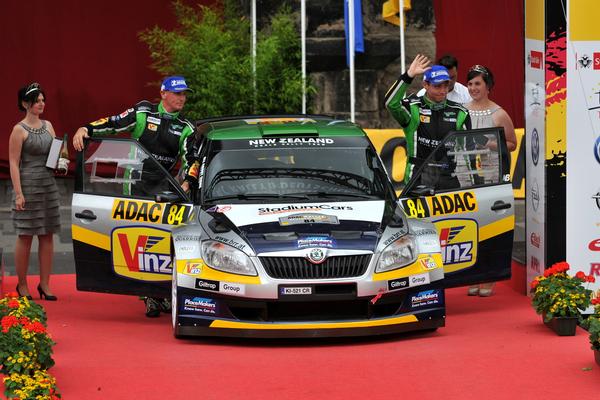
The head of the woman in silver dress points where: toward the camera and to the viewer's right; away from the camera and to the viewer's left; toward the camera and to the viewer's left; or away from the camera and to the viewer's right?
toward the camera and to the viewer's right

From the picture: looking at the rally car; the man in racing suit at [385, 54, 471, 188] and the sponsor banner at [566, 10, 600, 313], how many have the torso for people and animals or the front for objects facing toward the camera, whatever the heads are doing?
3

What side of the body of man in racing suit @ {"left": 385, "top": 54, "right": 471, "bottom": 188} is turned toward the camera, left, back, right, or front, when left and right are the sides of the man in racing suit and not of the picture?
front

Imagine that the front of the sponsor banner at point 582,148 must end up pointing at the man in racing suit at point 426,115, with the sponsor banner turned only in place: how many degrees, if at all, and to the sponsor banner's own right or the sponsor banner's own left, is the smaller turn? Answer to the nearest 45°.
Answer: approximately 90° to the sponsor banner's own right

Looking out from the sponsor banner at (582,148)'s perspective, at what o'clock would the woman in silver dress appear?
The woman in silver dress is roughly at 3 o'clock from the sponsor banner.

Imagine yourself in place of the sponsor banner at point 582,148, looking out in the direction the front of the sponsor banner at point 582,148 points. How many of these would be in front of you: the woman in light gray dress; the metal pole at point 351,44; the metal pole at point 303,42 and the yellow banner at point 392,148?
0

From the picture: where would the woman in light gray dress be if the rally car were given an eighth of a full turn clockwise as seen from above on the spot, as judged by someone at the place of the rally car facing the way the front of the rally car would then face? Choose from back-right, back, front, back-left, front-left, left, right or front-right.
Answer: back

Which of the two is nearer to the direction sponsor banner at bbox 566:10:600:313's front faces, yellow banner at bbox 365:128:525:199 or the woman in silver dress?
the woman in silver dress

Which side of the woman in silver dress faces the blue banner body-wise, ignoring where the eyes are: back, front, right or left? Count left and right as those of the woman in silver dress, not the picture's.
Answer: left

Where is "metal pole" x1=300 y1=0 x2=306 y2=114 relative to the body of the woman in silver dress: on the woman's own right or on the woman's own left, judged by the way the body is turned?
on the woman's own left

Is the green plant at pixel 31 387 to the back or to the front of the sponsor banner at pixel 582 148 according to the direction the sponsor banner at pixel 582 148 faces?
to the front

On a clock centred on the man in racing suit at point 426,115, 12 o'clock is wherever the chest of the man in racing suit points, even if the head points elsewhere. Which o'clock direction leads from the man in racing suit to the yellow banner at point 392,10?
The yellow banner is roughly at 6 o'clock from the man in racing suit.

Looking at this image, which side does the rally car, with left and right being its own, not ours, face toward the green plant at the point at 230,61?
back

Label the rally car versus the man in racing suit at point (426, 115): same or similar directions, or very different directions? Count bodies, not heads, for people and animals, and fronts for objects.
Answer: same or similar directions

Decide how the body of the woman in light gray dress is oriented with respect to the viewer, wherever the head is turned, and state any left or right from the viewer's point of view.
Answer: facing the viewer and to the left of the viewer

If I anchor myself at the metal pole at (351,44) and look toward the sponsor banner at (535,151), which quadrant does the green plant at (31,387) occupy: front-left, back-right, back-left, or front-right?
front-right

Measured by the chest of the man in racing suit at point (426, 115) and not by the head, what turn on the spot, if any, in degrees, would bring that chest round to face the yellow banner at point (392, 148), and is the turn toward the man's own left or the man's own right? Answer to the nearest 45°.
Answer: approximately 180°

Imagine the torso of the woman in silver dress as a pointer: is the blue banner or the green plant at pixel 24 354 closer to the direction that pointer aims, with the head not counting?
the green plant

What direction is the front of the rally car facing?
toward the camera

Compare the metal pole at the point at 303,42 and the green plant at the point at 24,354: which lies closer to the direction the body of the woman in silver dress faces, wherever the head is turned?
the green plant
